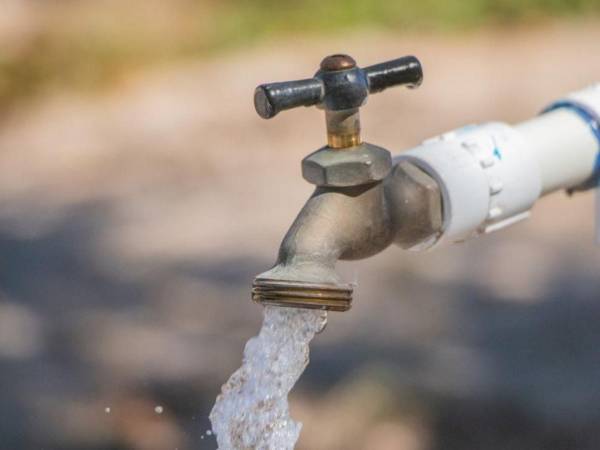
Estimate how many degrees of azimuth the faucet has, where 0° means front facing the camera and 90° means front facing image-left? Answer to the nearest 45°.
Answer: approximately 45°
